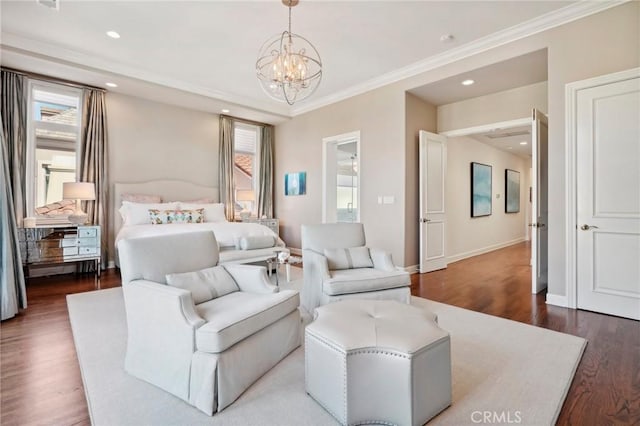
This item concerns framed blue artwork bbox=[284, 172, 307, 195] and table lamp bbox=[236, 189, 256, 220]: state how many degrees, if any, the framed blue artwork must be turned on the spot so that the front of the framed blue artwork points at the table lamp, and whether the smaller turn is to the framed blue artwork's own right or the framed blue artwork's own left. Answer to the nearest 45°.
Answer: approximately 45° to the framed blue artwork's own right

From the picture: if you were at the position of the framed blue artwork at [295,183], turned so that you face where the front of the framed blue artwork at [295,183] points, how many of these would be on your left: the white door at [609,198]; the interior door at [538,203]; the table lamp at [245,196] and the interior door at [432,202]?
3

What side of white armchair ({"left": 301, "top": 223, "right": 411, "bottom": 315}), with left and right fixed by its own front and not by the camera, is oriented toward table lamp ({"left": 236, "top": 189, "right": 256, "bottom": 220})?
back

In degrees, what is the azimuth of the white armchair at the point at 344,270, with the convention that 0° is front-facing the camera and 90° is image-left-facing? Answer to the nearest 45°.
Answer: approximately 315°

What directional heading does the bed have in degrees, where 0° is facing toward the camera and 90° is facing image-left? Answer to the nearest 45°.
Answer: approximately 315°

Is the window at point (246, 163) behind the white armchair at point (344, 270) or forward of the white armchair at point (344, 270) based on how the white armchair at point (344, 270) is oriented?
behind

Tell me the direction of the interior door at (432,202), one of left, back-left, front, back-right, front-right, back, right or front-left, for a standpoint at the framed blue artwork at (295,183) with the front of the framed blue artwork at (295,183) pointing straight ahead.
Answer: left

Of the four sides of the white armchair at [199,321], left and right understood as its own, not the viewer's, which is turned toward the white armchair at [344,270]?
left

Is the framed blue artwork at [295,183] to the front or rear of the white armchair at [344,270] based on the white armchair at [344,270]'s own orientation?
to the rear

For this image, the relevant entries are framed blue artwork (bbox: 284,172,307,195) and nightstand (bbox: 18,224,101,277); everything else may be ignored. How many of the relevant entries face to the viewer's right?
0

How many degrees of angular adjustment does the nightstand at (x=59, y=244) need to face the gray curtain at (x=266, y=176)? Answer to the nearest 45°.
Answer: approximately 90° to its left

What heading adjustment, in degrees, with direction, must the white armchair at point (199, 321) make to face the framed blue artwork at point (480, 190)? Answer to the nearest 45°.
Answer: approximately 90° to its left

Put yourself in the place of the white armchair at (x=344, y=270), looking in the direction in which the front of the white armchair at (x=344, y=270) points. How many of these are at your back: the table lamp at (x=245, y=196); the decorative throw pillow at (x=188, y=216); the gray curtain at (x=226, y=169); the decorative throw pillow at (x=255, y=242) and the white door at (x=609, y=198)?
4

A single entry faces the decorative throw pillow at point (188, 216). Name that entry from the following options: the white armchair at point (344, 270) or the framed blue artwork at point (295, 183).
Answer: the framed blue artwork

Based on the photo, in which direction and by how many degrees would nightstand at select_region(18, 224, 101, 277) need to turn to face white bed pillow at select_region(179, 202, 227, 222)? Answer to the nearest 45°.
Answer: approximately 90° to its left

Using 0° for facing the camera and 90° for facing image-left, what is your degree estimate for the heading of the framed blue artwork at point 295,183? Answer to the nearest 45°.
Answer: approximately 45°
